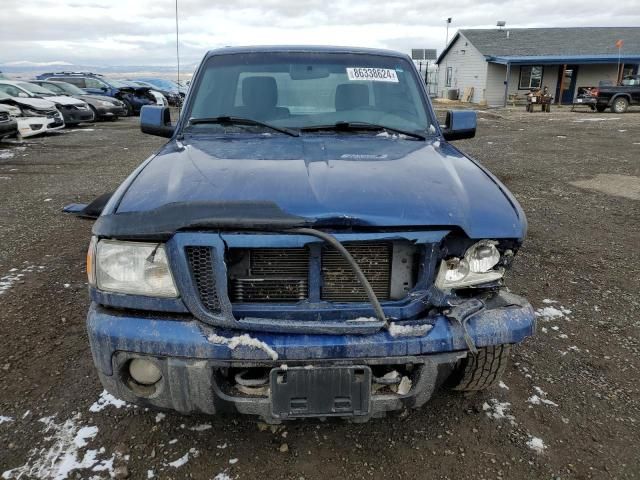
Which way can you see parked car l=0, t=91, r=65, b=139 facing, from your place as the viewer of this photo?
facing the viewer and to the right of the viewer

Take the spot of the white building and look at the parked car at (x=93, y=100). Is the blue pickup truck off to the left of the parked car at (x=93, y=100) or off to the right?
left

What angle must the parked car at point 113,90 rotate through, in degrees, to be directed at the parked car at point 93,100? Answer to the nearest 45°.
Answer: approximately 45° to its right

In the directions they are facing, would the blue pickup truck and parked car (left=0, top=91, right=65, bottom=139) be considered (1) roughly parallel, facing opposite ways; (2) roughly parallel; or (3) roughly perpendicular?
roughly perpendicular

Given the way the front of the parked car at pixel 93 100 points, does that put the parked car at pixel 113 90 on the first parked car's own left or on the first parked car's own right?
on the first parked car's own left

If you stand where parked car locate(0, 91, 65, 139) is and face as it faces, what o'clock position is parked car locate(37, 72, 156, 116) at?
parked car locate(37, 72, 156, 116) is roughly at 8 o'clock from parked car locate(0, 91, 65, 139).

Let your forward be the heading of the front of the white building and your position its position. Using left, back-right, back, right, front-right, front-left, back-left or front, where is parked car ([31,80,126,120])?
front-right

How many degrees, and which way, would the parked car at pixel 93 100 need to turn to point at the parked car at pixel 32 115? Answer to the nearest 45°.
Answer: approximately 45° to its right

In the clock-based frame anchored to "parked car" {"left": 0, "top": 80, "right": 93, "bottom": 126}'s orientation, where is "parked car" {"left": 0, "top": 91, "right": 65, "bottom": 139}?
"parked car" {"left": 0, "top": 91, "right": 65, "bottom": 139} is roughly at 2 o'clock from "parked car" {"left": 0, "top": 80, "right": 93, "bottom": 126}.

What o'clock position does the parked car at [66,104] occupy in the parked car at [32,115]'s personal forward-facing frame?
the parked car at [66,104] is roughly at 8 o'clock from the parked car at [32,115].

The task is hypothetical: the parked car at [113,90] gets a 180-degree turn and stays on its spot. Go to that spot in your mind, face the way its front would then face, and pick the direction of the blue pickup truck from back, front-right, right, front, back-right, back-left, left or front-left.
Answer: back-left

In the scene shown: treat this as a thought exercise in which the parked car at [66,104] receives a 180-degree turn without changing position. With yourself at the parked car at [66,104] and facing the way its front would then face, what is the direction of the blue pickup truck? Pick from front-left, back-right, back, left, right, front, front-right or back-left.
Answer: back-left

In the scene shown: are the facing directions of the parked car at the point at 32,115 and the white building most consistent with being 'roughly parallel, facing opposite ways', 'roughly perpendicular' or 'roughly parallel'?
roughly perpendicular

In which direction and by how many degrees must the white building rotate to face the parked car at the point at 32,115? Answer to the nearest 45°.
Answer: approximately 45° to its right
